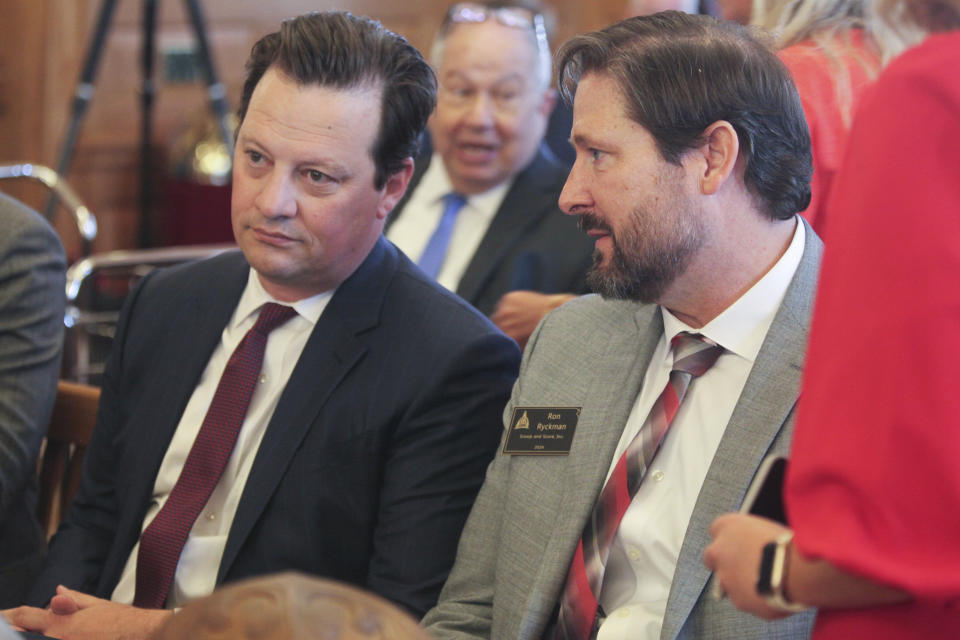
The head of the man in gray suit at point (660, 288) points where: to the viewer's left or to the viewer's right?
to the viewer's left

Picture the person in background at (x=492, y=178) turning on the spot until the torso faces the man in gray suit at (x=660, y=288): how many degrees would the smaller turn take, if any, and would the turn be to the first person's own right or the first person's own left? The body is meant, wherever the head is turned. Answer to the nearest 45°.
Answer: approximately 45° to the first person's own left

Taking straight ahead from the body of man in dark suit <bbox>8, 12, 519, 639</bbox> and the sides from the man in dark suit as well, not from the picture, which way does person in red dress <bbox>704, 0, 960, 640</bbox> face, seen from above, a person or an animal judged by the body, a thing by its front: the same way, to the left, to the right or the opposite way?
to the right

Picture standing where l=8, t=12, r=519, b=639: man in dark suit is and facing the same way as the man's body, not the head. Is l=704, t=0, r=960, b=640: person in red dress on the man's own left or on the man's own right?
on the man's own left

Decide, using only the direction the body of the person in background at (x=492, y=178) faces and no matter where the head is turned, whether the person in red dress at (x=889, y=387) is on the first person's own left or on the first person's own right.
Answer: on the first person's own left

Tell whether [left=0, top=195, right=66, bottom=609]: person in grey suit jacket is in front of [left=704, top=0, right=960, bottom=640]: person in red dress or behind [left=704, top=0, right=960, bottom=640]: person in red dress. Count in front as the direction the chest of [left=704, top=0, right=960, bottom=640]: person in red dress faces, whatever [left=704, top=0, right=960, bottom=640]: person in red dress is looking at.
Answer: in front

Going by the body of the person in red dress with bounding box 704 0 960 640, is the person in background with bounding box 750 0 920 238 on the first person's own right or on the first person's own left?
on the first person's own right

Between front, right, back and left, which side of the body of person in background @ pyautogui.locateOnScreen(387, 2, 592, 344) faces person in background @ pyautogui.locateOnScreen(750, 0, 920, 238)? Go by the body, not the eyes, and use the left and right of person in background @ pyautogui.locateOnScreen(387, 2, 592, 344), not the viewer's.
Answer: left

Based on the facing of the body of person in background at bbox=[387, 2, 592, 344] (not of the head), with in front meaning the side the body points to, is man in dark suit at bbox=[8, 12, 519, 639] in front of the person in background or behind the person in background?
in front

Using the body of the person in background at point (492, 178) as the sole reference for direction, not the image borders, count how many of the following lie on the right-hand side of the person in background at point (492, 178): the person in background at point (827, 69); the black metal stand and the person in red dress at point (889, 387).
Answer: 1

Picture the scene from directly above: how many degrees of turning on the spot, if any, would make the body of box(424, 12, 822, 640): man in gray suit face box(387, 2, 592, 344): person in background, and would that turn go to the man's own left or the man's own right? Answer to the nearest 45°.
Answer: approximately 135° to the man's own right

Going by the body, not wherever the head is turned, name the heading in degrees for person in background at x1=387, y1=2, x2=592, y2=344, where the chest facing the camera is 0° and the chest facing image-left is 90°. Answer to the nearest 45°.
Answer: approximately 45°

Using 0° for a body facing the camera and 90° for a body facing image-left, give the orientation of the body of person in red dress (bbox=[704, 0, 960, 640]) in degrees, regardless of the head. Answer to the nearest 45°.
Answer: approximately 90°

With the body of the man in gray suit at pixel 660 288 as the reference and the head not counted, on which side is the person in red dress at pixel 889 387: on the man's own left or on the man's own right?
on the man's own left
